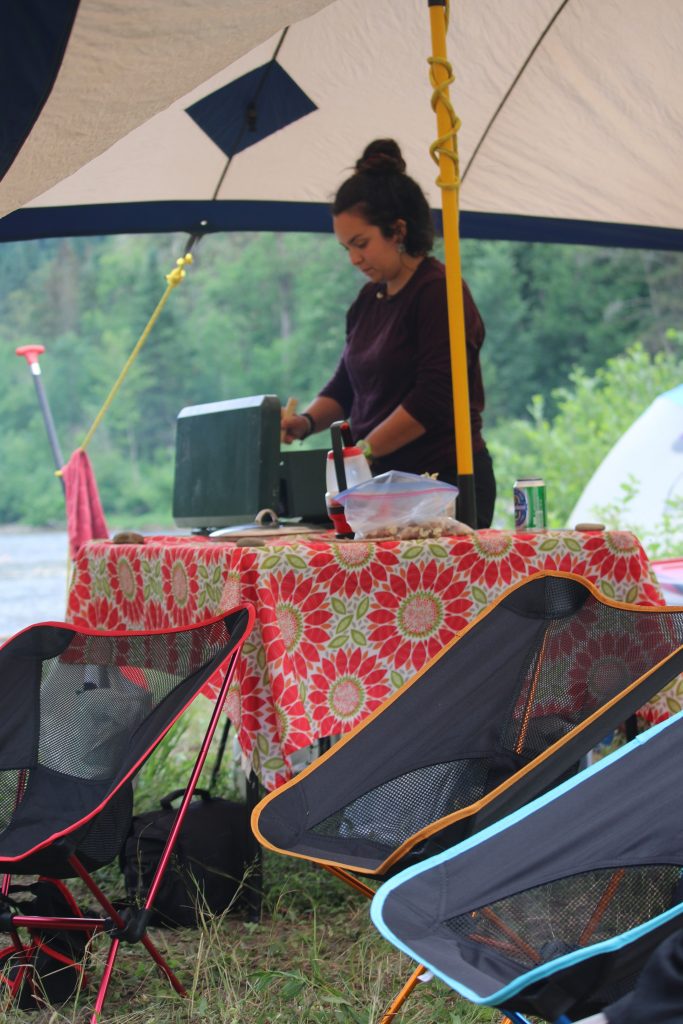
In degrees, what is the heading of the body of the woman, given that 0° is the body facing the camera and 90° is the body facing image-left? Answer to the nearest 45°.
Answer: approximately 45°

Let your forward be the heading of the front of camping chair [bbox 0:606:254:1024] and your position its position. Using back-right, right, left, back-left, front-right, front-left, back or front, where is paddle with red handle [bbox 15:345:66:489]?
back-right

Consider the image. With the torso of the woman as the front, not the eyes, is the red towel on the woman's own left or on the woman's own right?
on the woman's own right

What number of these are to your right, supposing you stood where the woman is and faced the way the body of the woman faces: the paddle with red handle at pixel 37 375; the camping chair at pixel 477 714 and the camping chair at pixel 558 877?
1

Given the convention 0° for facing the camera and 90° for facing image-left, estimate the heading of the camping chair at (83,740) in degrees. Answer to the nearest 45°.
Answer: approximately 45°

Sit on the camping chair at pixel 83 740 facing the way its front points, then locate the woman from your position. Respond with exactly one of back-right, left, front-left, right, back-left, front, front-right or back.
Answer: back
